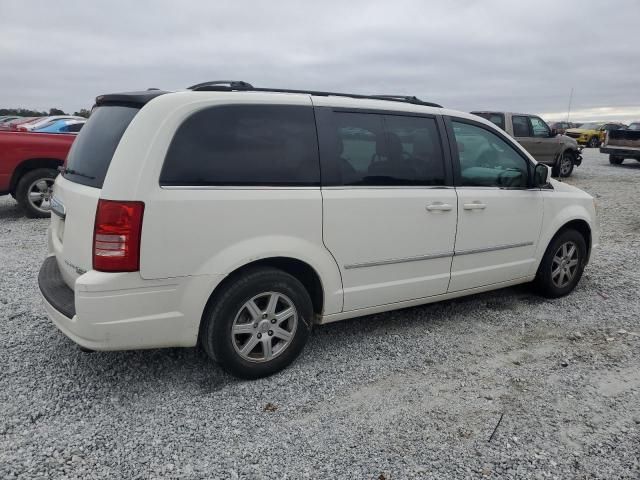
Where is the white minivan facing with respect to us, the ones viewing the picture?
facing away from the viewer and to the right of the viewer

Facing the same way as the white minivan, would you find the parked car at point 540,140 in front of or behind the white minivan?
in front

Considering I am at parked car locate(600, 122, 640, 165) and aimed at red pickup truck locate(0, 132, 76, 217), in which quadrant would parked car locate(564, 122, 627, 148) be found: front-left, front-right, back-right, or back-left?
back-right

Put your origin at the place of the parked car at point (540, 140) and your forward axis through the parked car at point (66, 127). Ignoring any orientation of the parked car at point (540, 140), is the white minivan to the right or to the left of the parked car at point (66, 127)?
left

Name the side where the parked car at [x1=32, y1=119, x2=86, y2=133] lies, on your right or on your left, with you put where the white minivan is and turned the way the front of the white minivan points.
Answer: on your left

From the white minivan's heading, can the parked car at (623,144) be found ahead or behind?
ahead
